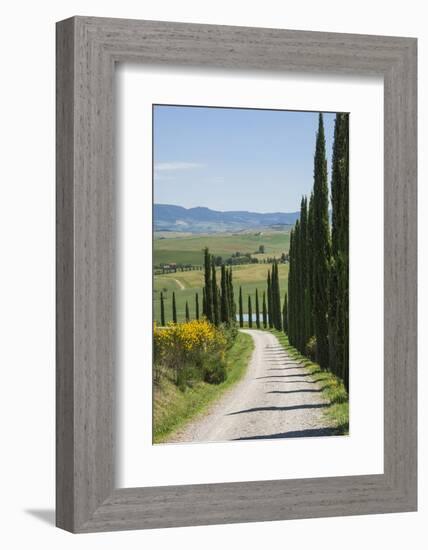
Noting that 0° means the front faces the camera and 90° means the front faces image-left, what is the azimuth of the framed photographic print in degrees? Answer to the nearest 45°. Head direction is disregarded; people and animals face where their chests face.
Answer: approximately 315°
